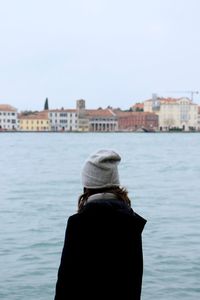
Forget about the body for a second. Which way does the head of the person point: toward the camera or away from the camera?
away from the camera

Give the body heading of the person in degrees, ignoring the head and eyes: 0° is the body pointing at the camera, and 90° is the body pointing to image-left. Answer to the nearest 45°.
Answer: approximately 180°
